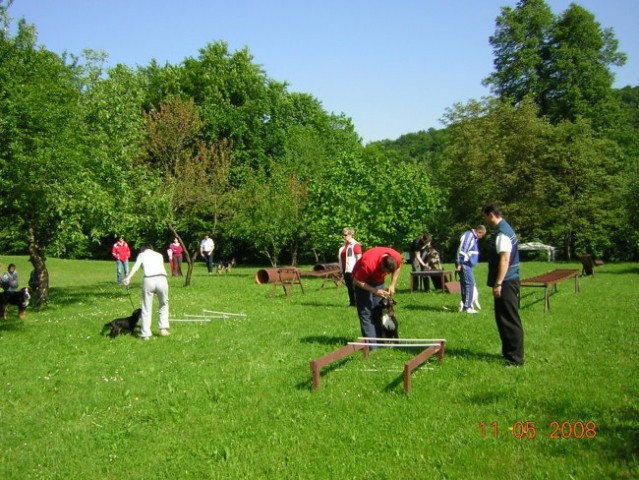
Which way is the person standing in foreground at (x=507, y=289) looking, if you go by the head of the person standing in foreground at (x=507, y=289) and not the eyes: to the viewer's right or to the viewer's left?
to the viewer's left

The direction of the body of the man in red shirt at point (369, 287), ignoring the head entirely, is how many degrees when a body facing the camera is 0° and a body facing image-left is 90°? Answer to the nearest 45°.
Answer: approximately 315°

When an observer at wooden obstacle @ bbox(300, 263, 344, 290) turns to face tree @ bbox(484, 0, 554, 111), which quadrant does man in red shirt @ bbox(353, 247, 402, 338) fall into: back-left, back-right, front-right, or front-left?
back-right

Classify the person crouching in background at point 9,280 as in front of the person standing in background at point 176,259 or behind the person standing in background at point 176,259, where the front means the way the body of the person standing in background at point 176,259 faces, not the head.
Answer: in front

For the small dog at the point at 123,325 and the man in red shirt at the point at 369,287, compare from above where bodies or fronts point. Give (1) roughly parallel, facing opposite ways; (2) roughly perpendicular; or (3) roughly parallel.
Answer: roughly perpendicular

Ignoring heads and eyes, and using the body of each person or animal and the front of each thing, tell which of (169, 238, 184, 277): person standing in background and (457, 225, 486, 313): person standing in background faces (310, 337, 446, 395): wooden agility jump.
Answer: (169, 238, 184, 277): person standing in background

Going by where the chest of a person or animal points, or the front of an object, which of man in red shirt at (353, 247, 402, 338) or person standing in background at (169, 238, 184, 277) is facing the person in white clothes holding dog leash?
the person standing in background
